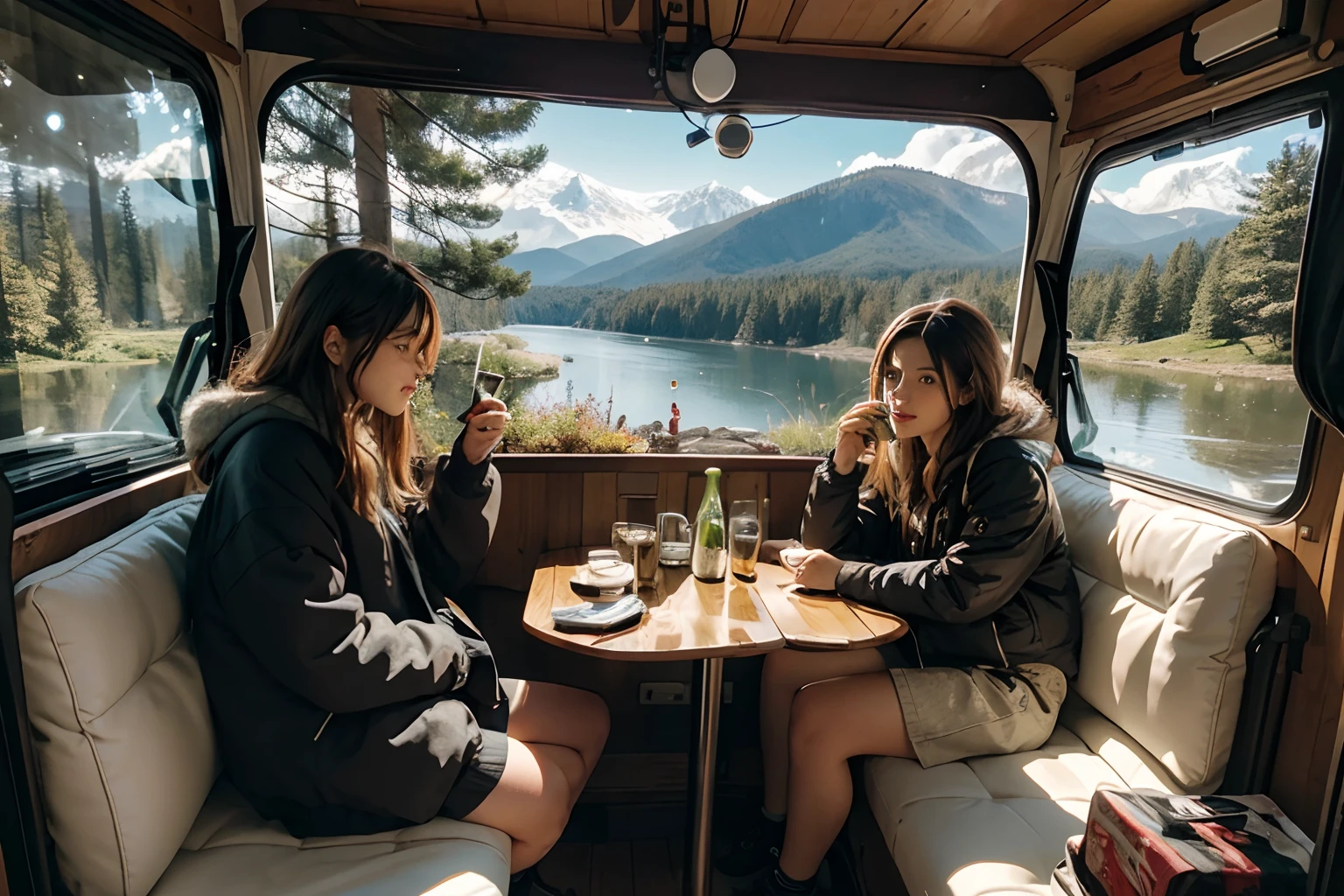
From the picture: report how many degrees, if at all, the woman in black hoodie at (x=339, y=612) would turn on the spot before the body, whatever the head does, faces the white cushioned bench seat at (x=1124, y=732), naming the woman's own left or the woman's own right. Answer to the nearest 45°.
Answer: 0° — they already face it

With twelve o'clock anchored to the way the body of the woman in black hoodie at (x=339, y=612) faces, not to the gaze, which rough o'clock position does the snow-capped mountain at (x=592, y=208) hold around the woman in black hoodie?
The snow-capped mountain is roughly at 10 o'clock from the woman in black hoodie.

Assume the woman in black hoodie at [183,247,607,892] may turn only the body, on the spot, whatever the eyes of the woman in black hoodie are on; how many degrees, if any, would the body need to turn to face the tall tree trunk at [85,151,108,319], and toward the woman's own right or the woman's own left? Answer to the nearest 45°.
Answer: approximately 135° to the woman's own left

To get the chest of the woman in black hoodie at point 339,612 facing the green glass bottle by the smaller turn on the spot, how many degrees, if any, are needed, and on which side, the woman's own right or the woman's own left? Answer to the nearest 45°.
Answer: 0° — they already face it

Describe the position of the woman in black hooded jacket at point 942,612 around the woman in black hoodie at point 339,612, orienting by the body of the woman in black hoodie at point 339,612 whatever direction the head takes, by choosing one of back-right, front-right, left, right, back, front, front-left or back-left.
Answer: front

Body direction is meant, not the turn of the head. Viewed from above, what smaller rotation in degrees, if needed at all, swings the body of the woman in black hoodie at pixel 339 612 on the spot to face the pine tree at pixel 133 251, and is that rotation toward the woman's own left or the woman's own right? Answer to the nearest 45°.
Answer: approximately 135° to the woman's own left

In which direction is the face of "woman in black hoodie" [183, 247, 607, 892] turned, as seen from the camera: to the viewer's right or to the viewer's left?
to the viewer's right

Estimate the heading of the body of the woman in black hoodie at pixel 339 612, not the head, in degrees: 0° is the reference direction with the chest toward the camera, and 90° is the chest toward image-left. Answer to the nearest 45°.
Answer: approximately 270°

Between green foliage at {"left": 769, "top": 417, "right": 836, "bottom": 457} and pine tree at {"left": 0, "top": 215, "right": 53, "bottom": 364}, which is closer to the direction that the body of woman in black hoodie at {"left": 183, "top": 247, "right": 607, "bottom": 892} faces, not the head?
the green foliage

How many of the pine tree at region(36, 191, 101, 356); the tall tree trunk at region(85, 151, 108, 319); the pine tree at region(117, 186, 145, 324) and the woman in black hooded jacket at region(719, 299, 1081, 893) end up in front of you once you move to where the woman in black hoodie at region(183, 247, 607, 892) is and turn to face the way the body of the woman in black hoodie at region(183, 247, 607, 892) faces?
1

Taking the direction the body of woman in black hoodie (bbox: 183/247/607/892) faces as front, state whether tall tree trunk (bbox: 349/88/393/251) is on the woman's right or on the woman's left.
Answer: on the woman's left

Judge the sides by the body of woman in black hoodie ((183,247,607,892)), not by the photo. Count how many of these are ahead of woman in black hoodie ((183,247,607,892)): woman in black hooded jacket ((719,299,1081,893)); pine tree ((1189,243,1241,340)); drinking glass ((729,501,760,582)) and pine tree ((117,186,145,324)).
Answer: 3

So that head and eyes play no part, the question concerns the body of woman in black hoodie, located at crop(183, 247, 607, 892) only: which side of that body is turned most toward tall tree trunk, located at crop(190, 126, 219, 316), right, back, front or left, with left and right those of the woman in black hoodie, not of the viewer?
left

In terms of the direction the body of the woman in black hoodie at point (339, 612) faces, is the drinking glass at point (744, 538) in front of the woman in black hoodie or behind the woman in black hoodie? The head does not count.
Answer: in front
